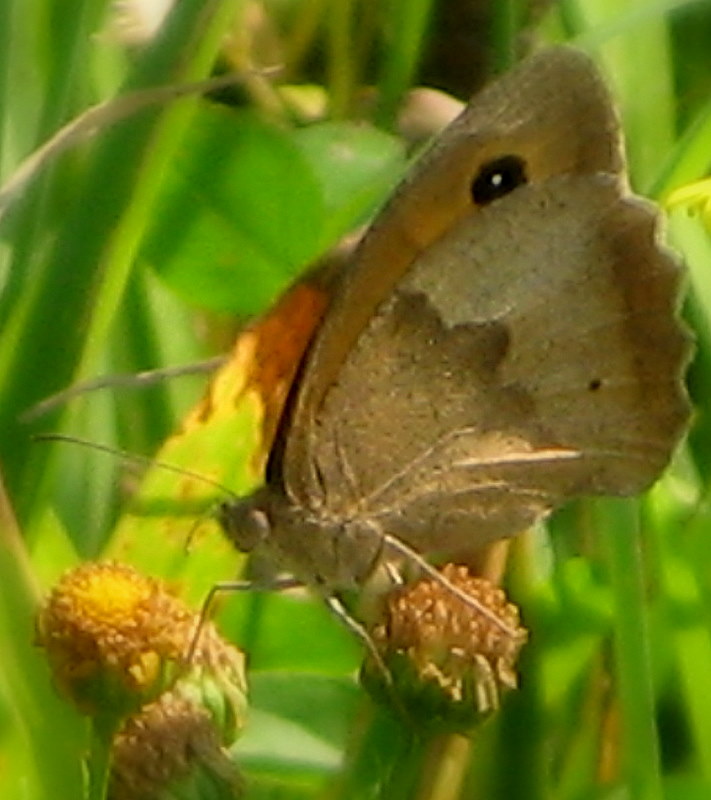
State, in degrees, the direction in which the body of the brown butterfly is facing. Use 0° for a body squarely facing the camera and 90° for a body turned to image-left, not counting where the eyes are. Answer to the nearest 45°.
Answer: approximately 90°
